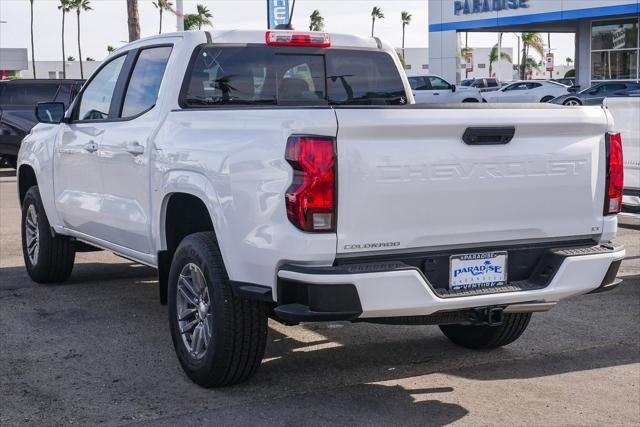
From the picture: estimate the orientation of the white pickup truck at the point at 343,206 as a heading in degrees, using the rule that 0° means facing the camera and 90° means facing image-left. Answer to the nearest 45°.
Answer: approximately 135°

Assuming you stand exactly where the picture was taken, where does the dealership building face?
facing the viewer and to the left of the viewer

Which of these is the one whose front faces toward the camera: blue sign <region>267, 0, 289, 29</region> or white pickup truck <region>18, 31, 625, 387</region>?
the blue sign

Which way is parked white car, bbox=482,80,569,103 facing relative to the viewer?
to the viewer's left

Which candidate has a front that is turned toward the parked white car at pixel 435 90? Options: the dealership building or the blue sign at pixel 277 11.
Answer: the dealership building

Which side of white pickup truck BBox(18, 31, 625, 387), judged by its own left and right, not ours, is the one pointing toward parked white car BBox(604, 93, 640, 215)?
right

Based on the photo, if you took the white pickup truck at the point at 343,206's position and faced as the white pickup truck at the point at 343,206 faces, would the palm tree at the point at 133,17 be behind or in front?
in front

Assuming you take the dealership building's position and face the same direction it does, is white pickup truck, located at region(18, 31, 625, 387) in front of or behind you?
in front

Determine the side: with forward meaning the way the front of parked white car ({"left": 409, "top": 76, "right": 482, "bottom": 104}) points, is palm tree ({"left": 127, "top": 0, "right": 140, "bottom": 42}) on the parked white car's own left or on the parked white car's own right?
on the parked white car's own right

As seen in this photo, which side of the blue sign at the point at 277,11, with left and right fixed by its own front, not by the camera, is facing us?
front
